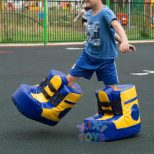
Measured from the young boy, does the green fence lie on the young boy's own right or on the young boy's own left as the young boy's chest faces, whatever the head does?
on the young boy's own right

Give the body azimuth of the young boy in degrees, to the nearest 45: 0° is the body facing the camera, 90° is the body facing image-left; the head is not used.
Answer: approximately 45°
